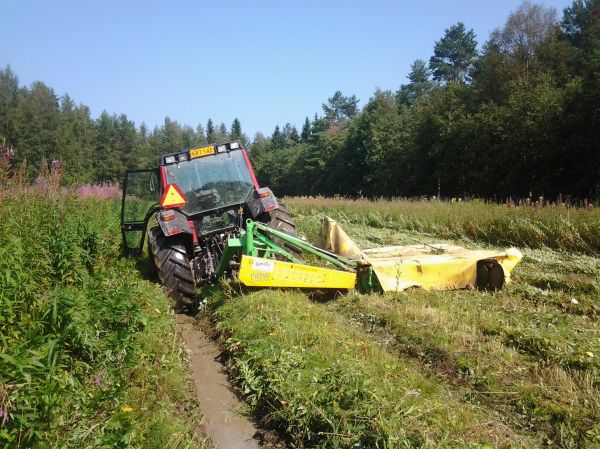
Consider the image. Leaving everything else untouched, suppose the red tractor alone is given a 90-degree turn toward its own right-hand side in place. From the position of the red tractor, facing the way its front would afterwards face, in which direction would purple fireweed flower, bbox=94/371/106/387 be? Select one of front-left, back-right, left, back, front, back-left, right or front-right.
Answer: right

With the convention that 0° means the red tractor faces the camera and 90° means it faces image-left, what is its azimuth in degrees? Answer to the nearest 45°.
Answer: approximately 180°

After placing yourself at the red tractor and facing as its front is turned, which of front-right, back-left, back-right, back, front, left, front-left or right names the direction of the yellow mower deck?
back-right
